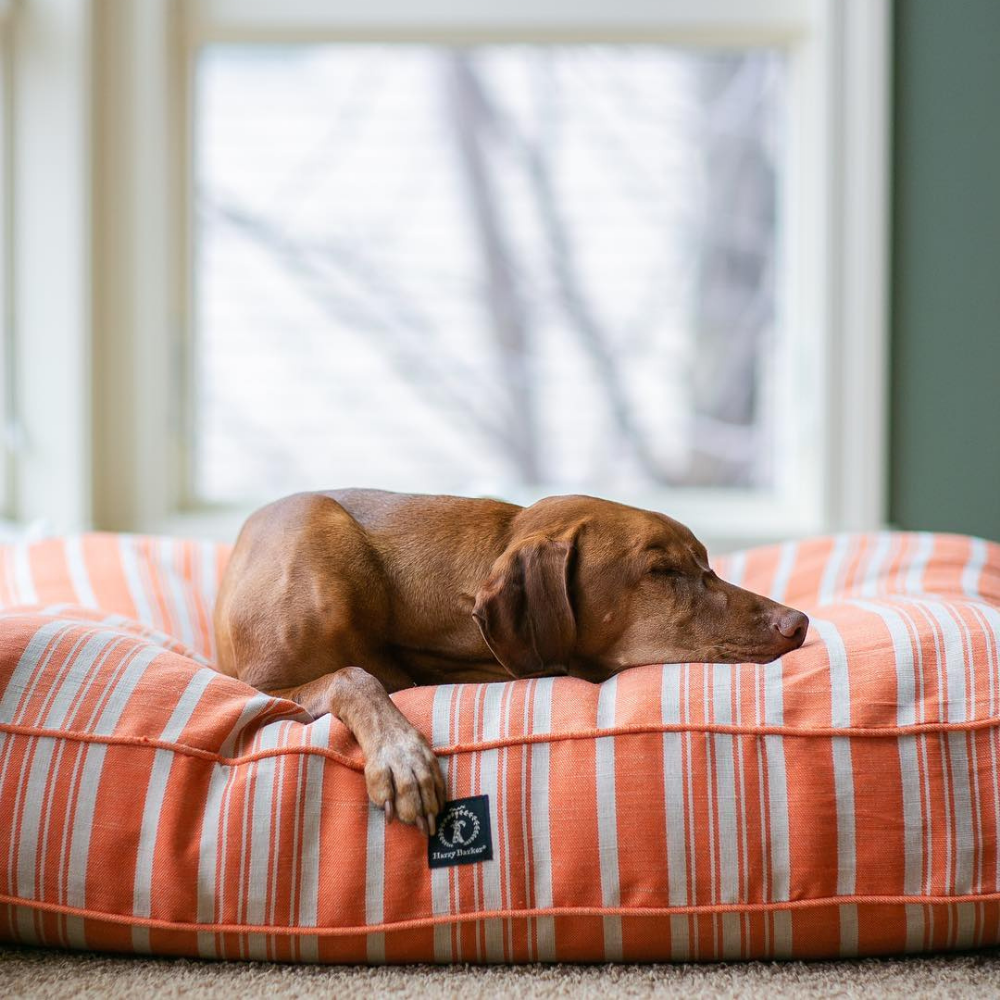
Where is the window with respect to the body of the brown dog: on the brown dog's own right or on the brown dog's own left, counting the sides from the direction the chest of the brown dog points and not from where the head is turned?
on the brown dog's own left

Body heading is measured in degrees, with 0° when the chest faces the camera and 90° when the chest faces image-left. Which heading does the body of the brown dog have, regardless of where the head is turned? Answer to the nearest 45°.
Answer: approximately 270°
